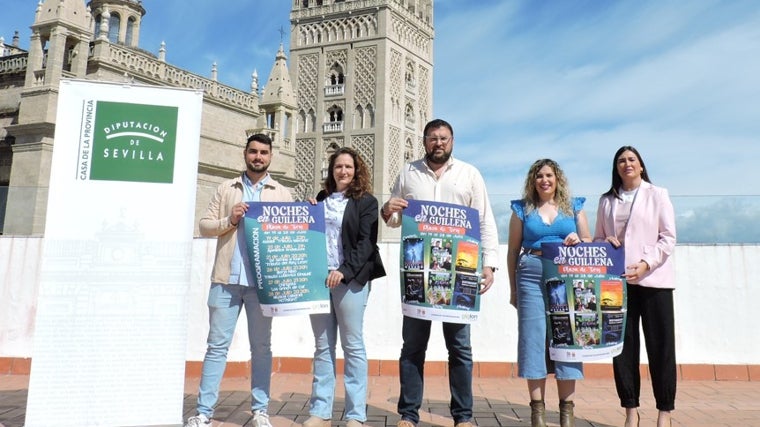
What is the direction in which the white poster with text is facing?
toward the camera

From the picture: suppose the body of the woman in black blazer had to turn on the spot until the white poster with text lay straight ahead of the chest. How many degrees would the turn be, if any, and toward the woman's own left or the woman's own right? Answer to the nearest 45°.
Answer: approximately 45° to the woman's own right

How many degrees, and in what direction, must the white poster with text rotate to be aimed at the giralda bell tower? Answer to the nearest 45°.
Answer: approximately 135° to its left

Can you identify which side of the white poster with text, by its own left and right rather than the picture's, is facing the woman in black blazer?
left

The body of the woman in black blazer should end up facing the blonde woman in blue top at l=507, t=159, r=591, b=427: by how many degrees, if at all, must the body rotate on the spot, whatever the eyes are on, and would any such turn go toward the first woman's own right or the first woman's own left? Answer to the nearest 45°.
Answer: approximately 135° to the first woman's own left

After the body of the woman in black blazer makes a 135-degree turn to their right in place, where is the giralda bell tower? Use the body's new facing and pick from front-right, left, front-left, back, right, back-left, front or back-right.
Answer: front

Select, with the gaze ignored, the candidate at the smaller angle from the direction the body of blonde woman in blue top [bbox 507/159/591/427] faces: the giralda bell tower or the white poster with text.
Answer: the white poster with text

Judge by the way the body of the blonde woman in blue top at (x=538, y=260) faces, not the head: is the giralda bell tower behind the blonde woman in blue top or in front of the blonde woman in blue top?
behind

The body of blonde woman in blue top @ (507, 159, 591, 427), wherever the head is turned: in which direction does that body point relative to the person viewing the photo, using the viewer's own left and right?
facing the viewer

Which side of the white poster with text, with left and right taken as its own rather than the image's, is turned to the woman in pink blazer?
left

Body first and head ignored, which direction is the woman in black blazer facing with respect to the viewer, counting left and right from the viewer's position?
facing the viewer and to the left of the viewer
